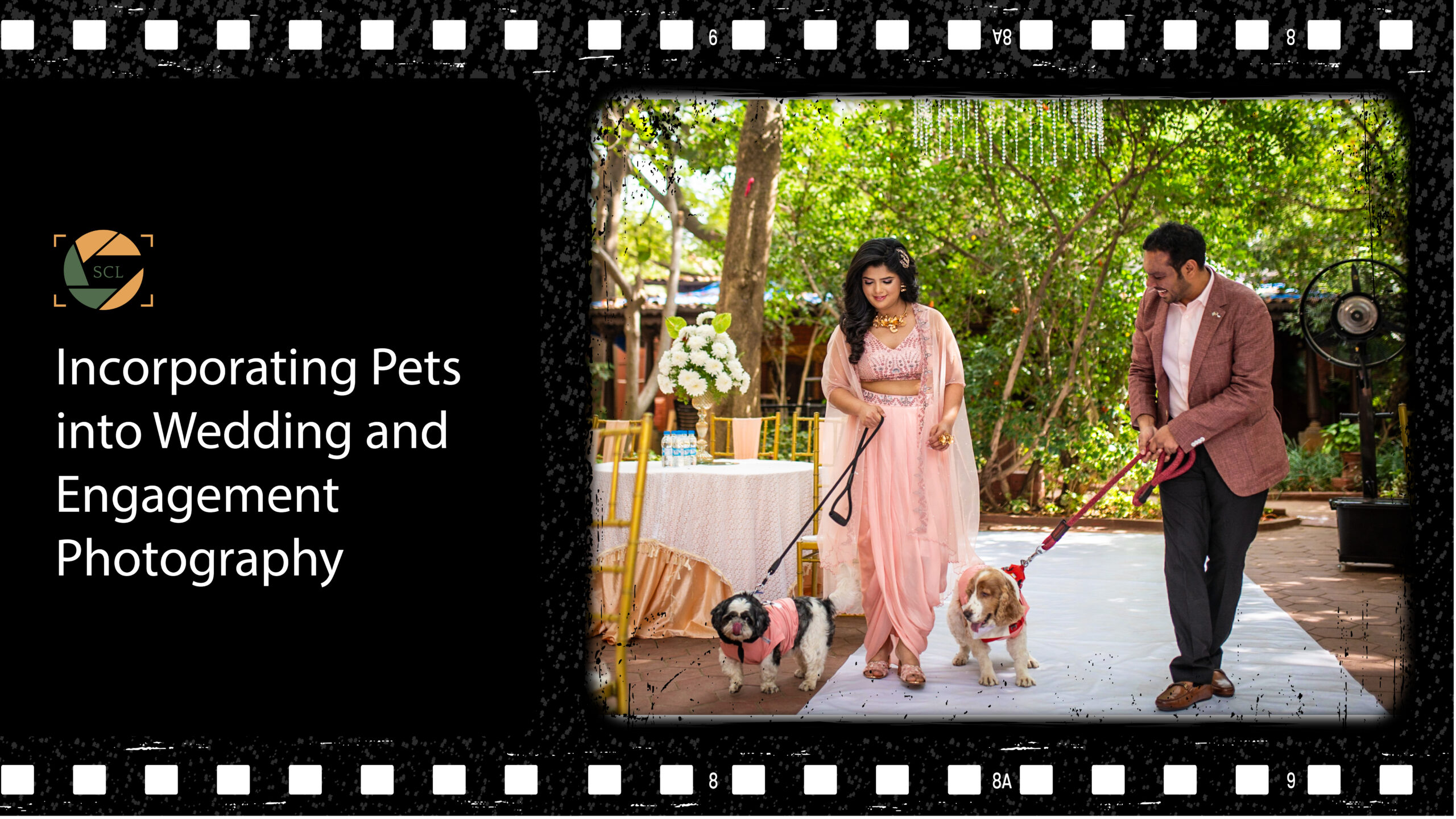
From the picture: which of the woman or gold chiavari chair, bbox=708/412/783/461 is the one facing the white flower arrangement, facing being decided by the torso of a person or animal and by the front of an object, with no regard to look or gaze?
the gold chiavari chair

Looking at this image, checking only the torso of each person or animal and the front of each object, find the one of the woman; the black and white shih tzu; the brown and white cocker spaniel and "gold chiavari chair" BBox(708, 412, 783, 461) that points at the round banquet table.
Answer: the gold chiavari chair

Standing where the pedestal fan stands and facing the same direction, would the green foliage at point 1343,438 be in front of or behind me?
behind

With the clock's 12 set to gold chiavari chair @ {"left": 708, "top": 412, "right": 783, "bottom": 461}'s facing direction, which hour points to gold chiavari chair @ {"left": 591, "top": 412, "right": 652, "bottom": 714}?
gold chiavari chair @ {"left": 591, "top": 412, "right": 652, "bottom": 714} is roughly at 12 o'clock from gold chiavari chair @ {"left": 708, "top": 412, "right": 783, "bottom": 461}.

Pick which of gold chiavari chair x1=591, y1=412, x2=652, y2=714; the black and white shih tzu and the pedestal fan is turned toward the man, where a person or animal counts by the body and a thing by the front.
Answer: the pedestal fan

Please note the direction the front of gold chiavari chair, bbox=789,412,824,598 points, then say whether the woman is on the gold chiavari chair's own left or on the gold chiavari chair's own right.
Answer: on the gold chiavari chair's own left

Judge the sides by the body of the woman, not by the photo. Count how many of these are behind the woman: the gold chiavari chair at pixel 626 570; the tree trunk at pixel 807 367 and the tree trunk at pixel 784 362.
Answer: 2

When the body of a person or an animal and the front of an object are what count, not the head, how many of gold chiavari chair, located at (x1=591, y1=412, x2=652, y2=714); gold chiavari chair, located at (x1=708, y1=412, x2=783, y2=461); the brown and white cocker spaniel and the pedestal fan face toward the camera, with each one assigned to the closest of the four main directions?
3

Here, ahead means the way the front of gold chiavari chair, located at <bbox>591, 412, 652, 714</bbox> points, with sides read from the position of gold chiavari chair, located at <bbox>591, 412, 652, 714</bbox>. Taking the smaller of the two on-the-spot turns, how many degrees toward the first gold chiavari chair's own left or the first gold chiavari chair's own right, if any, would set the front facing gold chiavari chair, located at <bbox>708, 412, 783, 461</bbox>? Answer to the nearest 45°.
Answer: approximately 45° to the first gold chiavari chair's own right

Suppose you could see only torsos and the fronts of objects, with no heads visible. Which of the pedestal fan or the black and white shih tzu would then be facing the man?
the pedestal fan
